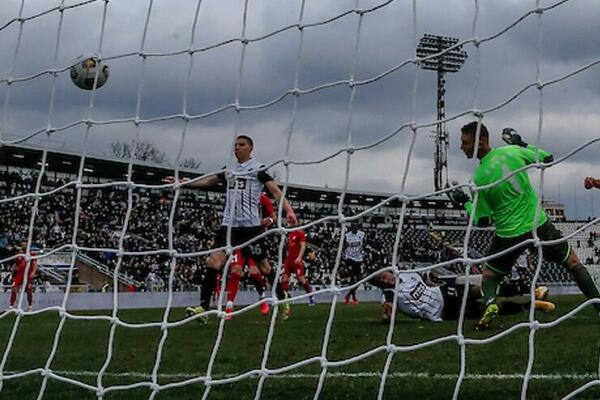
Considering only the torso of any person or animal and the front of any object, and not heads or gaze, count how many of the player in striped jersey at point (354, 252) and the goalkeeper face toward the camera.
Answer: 1

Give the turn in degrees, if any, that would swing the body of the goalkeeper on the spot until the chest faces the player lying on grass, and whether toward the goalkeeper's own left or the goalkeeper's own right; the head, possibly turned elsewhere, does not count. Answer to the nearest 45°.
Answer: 0° — they already face them

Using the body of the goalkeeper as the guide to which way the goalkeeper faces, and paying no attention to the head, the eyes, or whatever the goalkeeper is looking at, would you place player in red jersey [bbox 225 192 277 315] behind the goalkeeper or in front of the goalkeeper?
in front

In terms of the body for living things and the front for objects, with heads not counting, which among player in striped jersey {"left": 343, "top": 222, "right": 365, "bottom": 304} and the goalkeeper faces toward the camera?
the player in striped jersey

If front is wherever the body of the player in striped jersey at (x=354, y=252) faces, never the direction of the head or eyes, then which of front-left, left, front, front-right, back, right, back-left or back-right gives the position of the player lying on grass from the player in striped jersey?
front

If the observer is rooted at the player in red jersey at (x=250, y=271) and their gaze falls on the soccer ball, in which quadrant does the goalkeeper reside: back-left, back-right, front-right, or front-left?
front-left

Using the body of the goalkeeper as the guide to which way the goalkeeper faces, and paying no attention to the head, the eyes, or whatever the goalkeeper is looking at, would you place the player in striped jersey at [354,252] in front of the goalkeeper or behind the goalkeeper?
in front

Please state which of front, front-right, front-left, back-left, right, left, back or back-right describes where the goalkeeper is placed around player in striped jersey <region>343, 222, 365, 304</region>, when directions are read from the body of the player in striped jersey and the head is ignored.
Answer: front

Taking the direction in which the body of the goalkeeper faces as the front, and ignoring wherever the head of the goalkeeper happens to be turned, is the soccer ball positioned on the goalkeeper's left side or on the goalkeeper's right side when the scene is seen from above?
on the goalkeeper's left side

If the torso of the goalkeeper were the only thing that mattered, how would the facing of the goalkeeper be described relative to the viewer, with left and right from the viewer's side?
facing away from the viewer and to the left of the viewer

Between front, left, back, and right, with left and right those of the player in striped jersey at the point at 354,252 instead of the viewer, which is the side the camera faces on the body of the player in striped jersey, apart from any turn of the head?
front

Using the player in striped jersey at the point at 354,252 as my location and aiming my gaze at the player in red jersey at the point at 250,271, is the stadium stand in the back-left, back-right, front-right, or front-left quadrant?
back-right
